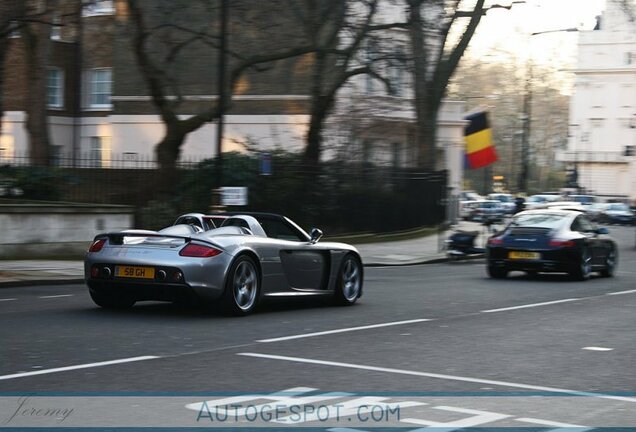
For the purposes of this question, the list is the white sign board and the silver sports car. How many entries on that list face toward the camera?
1

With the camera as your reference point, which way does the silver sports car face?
facing away from the viewer and to the right of the viewer

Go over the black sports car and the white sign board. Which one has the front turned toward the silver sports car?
the white sign board

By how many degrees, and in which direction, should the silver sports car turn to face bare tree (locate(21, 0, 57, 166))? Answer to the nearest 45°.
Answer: approximately 45° to its left

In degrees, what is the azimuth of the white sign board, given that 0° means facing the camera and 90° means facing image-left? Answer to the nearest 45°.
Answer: approximately 0°

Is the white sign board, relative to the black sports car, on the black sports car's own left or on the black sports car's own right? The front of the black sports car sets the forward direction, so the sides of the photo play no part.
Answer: on the black sports car's own left

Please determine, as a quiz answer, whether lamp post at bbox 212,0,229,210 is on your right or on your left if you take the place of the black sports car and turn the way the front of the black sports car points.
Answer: on your left

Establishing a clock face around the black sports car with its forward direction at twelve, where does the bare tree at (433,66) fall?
The bare tree is roughly at 10 o'clock from the black sports car.

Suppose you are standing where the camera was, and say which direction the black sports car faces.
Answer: facing away from the viewer and to the right of the viewer
